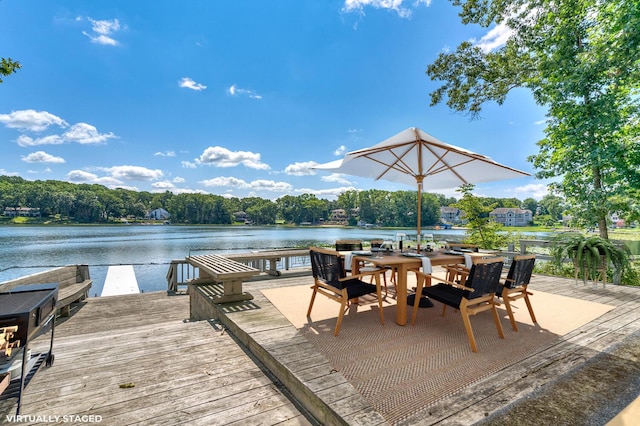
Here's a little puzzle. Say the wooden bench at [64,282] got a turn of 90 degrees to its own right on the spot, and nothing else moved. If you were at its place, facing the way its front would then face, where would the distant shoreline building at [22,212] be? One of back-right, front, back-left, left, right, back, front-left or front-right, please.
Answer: back-right

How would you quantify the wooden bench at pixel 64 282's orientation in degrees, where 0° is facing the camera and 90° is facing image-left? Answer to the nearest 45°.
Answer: approximately 315°

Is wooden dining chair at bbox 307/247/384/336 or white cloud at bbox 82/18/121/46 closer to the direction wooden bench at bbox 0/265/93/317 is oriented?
the wooden dining chair

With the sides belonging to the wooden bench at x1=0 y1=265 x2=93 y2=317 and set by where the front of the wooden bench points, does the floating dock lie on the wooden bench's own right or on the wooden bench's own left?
on the wooden bench's own left

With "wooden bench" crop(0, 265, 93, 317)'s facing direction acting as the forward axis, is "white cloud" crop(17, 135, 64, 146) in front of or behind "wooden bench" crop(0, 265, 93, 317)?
behind

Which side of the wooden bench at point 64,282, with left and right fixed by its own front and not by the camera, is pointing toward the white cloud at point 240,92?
left

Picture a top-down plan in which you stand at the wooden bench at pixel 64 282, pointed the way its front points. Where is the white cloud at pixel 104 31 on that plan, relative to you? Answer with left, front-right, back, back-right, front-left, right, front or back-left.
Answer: back-left

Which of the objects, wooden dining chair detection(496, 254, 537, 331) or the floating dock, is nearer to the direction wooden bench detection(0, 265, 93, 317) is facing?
the wooden dining chair
